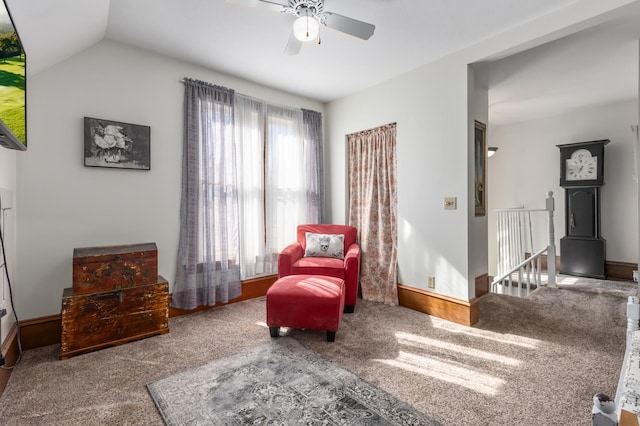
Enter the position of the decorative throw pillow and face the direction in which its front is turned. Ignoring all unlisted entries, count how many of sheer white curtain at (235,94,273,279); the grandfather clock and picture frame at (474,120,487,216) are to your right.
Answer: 1

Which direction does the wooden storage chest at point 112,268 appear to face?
toward the camera

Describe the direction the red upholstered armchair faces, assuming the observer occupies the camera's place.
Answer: facing the viewer

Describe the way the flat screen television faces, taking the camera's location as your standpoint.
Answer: facing to the right of the viewer

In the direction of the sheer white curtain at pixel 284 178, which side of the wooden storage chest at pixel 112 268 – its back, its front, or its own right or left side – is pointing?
left

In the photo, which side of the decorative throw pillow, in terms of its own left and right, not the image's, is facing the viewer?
front

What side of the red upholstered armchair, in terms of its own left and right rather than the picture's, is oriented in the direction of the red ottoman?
front

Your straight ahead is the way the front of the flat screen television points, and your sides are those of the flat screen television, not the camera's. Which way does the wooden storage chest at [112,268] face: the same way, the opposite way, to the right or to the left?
to the right

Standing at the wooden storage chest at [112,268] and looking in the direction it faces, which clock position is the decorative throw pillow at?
The decorative throw pillow is roughly at 9 o'clock from the wooden storage chest.

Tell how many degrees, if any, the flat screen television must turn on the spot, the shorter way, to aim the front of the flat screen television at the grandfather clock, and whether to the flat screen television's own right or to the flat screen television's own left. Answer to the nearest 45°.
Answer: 0° — it already faces it

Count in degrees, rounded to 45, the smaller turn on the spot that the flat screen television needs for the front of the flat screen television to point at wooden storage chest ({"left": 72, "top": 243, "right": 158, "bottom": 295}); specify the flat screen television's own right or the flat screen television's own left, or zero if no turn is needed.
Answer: approximately 45° to the flat screen television's own left
